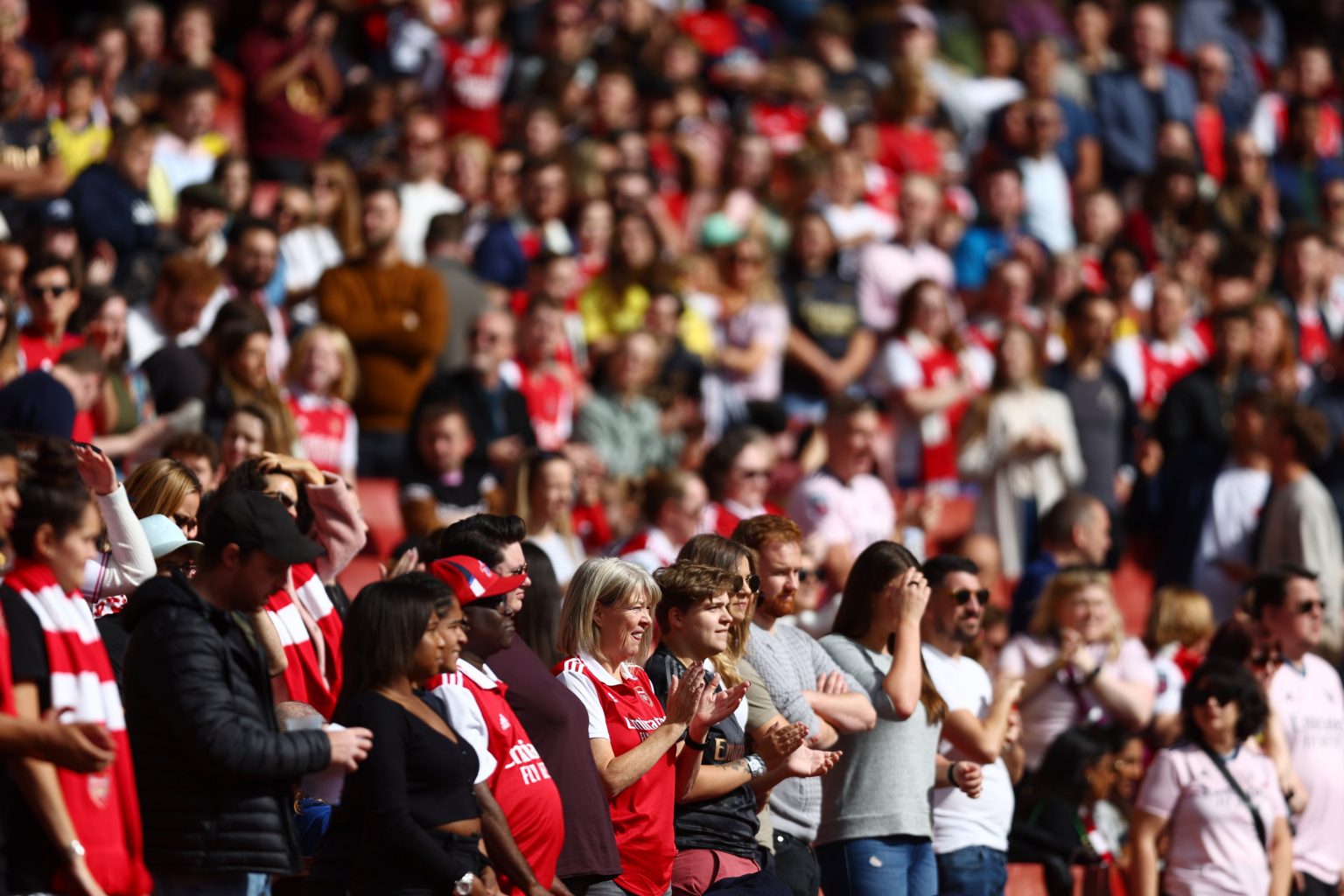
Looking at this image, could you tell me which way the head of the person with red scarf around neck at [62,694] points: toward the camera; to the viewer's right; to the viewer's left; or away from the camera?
to the viewer's right

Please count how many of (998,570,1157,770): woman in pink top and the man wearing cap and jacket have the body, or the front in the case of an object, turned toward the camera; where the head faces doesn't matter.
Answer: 1

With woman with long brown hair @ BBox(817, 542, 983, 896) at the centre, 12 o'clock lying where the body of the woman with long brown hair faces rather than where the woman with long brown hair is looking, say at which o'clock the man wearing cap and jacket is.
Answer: The man wearing cap and jacket is roughly at 3 o'clock from the woman with long brown hair.

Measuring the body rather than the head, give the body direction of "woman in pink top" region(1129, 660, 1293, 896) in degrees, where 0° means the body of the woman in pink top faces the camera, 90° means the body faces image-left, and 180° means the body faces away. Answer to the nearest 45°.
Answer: approximately 0°

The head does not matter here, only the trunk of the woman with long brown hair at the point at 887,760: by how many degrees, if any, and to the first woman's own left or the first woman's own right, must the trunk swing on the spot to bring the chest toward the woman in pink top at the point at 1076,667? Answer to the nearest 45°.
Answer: approximately 90° to the first woman's own left

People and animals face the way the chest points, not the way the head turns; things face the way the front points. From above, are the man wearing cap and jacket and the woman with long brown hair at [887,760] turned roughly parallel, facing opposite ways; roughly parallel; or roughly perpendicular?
roughly perpendicular
